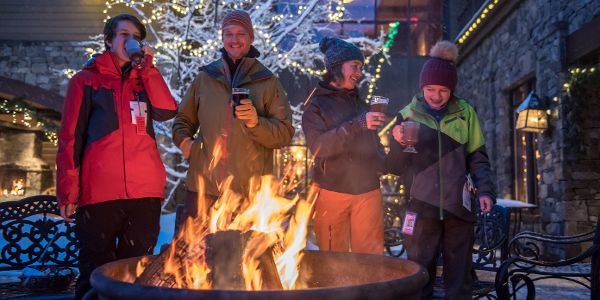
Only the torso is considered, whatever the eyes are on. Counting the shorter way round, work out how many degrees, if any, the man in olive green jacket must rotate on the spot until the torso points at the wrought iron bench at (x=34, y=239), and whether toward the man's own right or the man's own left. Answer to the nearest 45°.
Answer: approximately 135° to the man's own right

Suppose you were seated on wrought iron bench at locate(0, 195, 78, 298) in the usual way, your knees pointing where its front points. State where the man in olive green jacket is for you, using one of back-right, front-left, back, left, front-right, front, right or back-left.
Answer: front-left

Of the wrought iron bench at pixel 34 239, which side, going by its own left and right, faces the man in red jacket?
front

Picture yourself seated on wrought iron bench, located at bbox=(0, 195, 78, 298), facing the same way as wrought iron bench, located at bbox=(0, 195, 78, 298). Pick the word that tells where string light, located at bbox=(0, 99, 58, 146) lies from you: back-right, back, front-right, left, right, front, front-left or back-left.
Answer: back

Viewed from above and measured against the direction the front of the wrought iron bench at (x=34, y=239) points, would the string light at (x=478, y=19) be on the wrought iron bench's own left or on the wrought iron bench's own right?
on the wrought iron bench's own left

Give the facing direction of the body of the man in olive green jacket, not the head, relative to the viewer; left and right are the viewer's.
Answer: facing the viewer

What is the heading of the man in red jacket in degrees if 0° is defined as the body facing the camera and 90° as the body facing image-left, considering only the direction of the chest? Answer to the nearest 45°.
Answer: approximately 315°

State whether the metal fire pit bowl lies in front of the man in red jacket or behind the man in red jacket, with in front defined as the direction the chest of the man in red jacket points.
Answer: in front

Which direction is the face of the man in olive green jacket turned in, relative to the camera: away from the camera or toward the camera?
toward the camera

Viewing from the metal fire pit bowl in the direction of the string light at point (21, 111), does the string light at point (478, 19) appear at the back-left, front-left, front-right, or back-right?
front-right

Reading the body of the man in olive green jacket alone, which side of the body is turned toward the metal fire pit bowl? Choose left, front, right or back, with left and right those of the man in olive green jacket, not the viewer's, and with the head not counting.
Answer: front

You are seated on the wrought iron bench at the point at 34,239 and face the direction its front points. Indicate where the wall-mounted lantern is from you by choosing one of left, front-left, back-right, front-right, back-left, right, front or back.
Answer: left
